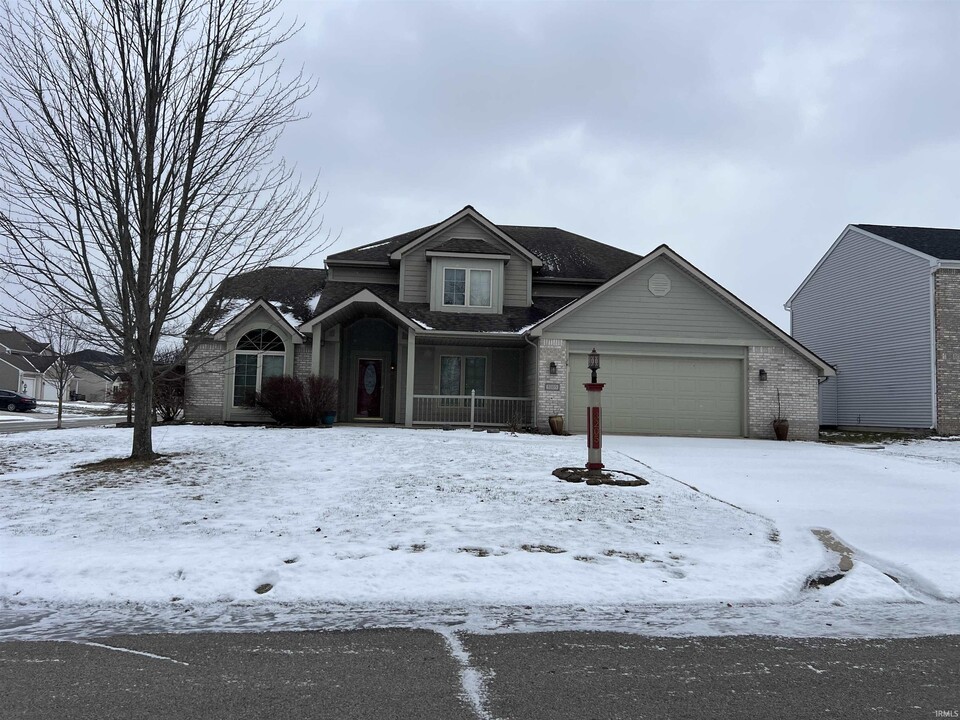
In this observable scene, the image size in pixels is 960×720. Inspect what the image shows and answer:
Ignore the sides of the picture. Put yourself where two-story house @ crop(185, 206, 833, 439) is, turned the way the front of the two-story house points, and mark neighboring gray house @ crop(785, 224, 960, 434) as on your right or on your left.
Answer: on your left

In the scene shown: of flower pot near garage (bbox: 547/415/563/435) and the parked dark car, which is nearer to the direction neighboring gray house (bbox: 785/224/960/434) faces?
the flower pot near garage

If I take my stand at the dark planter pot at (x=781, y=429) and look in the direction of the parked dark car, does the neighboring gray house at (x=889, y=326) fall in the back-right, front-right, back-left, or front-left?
back-right

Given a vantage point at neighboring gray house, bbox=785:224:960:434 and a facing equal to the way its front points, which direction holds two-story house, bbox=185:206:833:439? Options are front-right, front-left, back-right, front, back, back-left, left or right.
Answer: right

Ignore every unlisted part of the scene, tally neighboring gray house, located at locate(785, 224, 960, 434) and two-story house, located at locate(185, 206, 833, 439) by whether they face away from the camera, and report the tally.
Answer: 0

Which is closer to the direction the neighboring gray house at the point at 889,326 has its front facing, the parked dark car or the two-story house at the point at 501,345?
the two-story house

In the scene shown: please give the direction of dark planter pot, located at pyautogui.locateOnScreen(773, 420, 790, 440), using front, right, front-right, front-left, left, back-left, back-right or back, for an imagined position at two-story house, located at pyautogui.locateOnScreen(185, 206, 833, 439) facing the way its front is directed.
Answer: left

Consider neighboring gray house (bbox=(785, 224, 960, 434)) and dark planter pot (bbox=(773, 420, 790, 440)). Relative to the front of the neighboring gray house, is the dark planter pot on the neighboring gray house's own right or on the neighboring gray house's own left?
on the neighboring gray house's own right

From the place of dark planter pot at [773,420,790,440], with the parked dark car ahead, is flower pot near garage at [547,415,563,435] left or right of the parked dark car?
left
